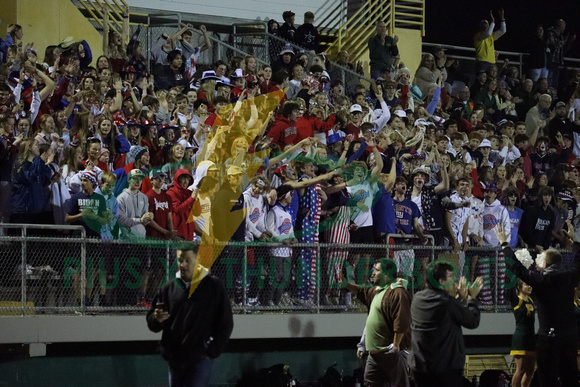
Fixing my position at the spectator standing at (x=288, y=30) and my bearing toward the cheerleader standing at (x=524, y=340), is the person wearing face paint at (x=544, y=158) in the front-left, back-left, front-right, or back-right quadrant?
front-left

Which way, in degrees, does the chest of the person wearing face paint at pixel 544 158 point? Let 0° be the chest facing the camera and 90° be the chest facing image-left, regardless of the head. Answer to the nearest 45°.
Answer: approximately 0°

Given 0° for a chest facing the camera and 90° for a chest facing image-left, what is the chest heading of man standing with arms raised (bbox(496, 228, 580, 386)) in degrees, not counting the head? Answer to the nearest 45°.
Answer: approximately 180°

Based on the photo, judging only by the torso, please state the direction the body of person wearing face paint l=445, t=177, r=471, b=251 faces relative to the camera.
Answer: toward the camera

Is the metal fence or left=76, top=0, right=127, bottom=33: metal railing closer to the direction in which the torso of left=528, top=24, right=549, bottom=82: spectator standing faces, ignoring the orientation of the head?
the metal fence

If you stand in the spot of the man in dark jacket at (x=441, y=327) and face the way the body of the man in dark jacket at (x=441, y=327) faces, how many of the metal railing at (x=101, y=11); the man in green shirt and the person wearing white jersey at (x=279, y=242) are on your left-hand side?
3

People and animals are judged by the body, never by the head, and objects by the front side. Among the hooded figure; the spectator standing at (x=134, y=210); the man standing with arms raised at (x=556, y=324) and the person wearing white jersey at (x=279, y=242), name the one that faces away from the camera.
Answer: the man standing with arms raised at (x=556, y=324)

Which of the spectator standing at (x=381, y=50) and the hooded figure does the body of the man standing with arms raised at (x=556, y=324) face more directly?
the spectator standing

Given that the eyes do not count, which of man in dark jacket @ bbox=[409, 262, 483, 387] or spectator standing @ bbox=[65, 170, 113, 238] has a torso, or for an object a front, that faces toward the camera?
the spectator standing

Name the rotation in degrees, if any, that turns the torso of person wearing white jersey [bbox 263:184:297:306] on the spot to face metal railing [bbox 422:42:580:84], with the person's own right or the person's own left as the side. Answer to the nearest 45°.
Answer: approximately 90° to the person's own left

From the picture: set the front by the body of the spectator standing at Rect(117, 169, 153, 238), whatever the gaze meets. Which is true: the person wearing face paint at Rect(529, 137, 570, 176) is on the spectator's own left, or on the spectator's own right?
on the spectator's own left

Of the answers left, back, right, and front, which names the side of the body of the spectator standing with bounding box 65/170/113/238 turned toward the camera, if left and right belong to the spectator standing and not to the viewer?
front

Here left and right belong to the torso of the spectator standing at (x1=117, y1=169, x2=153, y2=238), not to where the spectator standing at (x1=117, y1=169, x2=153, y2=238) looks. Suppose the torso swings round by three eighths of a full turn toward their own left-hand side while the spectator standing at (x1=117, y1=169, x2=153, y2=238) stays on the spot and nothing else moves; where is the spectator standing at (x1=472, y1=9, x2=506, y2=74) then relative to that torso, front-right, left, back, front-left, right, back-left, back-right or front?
front-right

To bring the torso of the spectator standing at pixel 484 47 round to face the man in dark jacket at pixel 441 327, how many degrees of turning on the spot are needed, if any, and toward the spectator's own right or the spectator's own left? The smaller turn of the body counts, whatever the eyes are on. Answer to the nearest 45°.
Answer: approximately 45° to the spectator's own right
